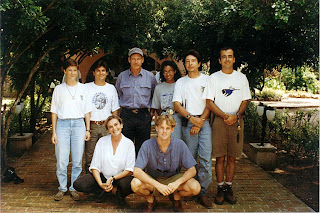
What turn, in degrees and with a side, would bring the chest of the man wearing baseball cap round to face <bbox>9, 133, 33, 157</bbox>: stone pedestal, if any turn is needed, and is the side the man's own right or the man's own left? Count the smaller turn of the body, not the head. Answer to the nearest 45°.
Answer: approximately 135° to the man's own right

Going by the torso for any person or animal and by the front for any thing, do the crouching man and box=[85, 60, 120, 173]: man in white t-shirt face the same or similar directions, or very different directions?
same or similar directions

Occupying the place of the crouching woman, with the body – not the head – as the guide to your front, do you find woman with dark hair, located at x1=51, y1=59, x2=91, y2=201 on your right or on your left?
on your right

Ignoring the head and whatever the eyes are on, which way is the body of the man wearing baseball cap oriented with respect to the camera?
toward the camera

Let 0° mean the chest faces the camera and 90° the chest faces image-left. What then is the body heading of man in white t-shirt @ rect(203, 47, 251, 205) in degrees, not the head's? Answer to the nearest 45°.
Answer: approximately 0°

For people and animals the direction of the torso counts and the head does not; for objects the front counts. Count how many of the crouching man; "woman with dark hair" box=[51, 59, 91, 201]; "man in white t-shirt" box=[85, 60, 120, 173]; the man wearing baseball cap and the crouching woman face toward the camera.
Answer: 5

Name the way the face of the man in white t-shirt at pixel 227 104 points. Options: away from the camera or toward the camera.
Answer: toward the camera

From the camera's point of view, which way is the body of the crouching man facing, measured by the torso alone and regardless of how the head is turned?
toward the camera

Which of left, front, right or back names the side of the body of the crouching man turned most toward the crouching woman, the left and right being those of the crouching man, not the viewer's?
right

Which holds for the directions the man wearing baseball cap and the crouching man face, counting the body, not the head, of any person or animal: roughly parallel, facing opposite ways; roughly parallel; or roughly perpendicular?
roughly parallel

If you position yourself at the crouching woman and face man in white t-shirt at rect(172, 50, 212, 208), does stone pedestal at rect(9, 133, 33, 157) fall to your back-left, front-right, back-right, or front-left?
back-left

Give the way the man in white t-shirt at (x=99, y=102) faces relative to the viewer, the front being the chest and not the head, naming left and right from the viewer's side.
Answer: facing the viewer
